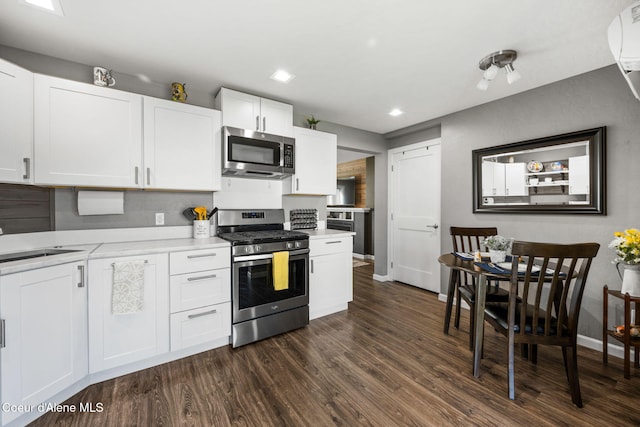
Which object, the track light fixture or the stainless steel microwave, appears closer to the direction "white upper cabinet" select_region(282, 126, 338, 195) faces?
the track light fixture

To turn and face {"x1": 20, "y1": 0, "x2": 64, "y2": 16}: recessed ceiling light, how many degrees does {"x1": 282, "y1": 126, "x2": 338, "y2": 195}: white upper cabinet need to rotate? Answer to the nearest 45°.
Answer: approximately 90° to its right

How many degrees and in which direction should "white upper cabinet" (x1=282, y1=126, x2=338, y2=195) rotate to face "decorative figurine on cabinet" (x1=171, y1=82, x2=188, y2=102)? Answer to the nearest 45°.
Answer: approximately 90° to its right

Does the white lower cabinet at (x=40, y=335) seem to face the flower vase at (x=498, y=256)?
yes

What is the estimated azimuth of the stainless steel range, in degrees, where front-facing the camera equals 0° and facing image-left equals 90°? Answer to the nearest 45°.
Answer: approximately 315°

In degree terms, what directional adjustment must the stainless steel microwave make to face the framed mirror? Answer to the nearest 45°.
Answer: approximately 45° to its left
